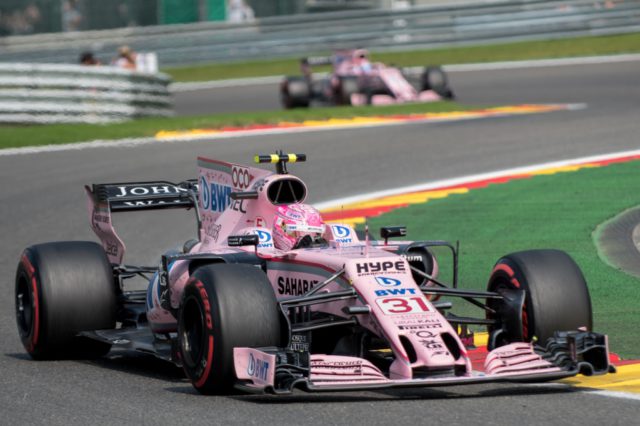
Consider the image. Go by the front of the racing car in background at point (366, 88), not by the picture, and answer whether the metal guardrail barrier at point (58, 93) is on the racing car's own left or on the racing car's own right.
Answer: on the racing car's own right
